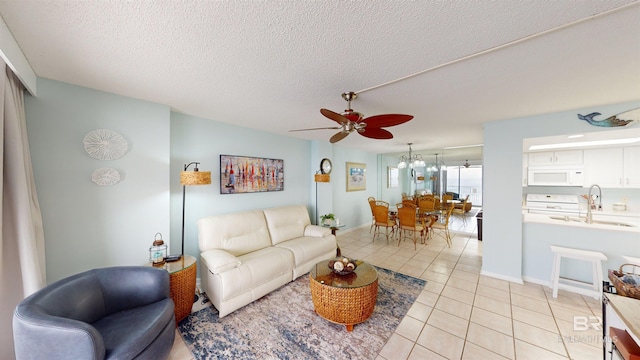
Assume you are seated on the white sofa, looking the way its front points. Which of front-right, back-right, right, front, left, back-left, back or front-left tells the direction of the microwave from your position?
front-left

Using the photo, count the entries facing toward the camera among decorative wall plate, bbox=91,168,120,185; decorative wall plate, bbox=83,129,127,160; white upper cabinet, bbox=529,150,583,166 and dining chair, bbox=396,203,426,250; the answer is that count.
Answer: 3

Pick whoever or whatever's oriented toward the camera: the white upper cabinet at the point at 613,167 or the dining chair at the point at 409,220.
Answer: the white upper cabinet

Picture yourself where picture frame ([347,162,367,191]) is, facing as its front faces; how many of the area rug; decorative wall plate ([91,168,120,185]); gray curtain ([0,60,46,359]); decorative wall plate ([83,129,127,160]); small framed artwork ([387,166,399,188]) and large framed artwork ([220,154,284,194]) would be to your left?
1

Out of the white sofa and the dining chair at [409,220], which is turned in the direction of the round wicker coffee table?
the white sofa

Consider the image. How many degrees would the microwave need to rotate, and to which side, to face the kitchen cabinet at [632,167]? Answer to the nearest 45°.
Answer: approximately 90° to its left

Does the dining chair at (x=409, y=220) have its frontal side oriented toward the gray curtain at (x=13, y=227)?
no

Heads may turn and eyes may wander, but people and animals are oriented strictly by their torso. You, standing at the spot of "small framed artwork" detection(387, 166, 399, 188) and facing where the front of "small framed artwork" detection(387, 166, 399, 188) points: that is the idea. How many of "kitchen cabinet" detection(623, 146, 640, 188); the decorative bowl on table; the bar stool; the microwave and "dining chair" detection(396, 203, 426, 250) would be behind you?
0

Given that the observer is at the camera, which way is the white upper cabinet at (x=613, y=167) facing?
facing the viewer

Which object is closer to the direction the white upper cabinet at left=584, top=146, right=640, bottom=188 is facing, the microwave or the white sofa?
the white sofa

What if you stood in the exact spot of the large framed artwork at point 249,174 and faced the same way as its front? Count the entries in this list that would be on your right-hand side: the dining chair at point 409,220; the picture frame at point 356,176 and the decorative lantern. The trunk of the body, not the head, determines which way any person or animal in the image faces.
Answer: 1

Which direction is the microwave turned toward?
toward the camera

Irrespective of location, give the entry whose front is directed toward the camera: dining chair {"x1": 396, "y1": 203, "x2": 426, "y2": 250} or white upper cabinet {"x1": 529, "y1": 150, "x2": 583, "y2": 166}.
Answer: the white upper cabinet

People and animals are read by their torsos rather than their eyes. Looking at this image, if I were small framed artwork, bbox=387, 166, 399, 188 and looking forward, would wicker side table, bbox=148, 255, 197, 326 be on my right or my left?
on my right

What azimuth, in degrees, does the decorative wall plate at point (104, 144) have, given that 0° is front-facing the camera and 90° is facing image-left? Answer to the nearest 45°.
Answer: approximately 0°

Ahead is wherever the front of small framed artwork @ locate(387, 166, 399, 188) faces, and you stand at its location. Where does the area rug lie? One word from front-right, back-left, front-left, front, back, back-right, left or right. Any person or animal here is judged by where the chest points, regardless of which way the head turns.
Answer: front-right

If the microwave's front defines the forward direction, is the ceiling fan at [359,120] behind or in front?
in front
